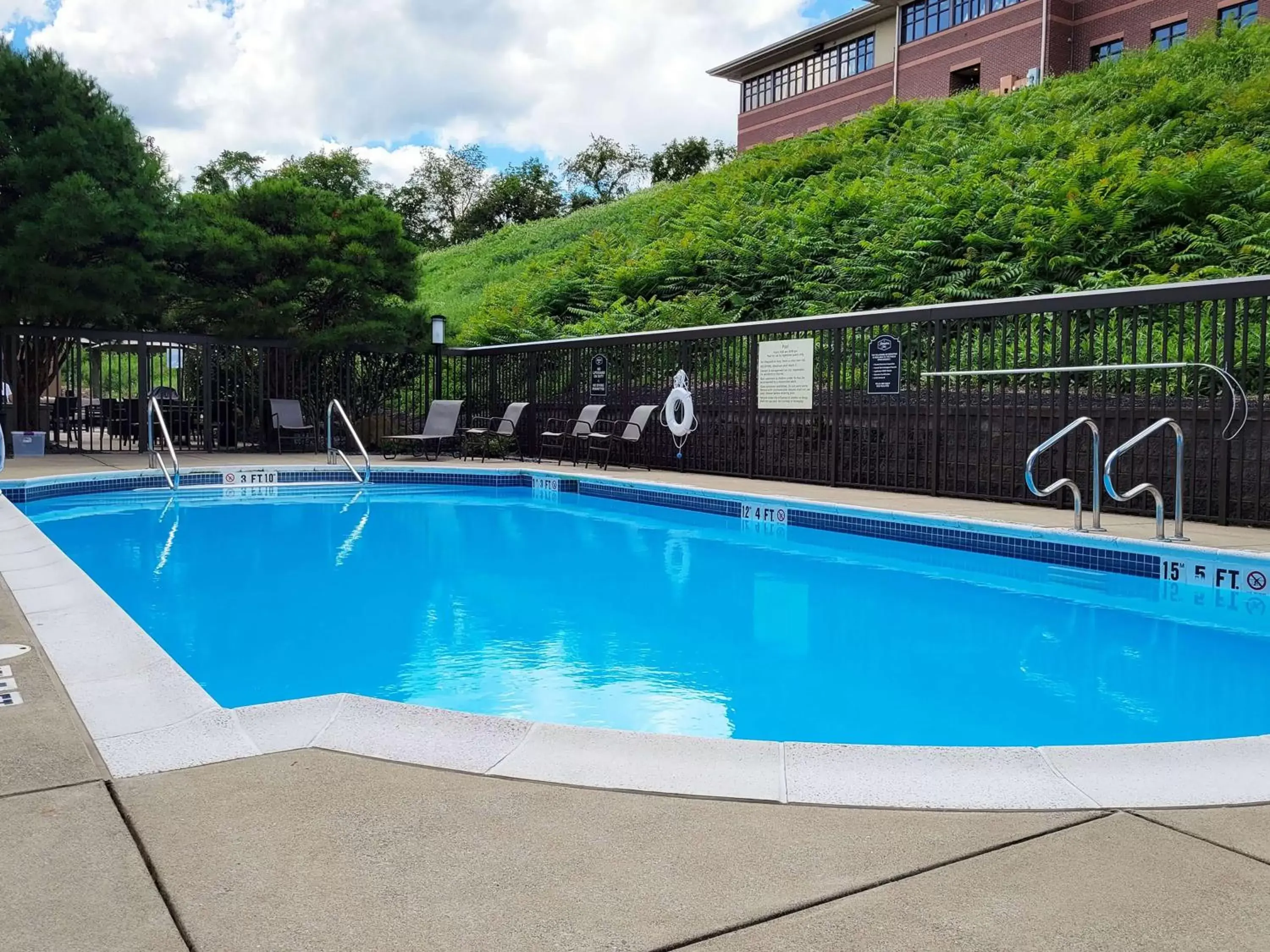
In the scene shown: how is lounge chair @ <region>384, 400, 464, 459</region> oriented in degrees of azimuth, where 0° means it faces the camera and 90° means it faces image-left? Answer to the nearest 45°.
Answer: approximately 45°

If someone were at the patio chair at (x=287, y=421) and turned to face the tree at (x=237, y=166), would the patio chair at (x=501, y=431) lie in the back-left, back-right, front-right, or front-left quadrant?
back-right

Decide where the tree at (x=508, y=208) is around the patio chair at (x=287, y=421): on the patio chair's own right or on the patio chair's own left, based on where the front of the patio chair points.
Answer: on the patio chair's own left

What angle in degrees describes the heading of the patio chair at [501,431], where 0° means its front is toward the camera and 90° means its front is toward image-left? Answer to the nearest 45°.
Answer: approximately 45°

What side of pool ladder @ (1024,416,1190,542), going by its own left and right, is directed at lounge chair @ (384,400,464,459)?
right

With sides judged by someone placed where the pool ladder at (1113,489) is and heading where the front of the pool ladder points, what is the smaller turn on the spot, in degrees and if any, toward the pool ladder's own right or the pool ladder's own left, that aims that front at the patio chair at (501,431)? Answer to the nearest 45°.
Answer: approximately 90° to the pool ladder's own right

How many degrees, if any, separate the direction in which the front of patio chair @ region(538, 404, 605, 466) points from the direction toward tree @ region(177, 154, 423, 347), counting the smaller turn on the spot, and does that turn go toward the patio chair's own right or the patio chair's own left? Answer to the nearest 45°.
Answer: approximately 90° to the patio chair's own right

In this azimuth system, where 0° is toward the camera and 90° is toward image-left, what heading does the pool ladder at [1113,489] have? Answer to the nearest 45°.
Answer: approximately 45°

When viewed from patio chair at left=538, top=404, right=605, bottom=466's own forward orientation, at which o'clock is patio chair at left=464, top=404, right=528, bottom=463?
patio chair at left=464, top=404, right=528, bottom=463 is roughly at 3 o'clock from patio chair at left=538, top=404, right=605, bottom=466.

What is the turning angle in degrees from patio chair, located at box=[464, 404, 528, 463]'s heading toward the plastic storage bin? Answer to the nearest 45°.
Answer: approximately 45° to its right

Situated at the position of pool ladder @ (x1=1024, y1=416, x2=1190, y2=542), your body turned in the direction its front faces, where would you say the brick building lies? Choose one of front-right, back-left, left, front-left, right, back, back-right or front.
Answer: back-right

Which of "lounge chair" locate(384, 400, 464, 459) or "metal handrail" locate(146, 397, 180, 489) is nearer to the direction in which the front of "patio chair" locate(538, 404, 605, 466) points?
the metal handrail

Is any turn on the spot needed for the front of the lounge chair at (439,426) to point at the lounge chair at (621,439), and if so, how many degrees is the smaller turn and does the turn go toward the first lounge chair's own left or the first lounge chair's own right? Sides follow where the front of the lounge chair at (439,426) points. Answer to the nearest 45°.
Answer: approximately 90° to the first lounge chair's own left

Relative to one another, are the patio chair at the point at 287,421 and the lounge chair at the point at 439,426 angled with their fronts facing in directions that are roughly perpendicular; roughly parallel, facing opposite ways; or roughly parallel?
roughly perpendicular

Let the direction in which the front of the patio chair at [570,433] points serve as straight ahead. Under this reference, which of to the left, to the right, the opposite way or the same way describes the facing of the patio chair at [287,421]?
to the left

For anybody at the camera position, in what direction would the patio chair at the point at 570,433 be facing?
facing the viewer and to the left of the viewer

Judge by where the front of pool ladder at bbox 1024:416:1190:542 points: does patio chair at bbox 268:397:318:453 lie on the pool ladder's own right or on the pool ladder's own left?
on the pool ladder's own right
